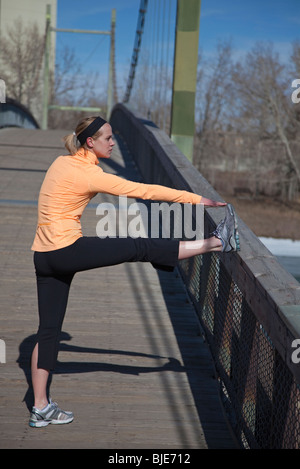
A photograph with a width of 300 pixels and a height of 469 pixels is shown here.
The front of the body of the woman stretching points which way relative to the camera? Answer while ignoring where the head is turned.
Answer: to the viewer's right

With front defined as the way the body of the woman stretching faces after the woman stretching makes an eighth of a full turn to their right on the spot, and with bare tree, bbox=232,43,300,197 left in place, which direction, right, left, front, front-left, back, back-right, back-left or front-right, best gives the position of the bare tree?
back-left

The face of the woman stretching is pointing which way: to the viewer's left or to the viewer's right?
to the viewer's right

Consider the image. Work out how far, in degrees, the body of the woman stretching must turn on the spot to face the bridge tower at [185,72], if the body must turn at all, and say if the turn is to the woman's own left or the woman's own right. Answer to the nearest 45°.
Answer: approximately 90° to the woman's own left

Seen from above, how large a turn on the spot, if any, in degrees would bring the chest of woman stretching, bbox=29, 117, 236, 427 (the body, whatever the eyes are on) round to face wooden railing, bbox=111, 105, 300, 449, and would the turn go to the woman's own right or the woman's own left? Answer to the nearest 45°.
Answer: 0° — they already face it
